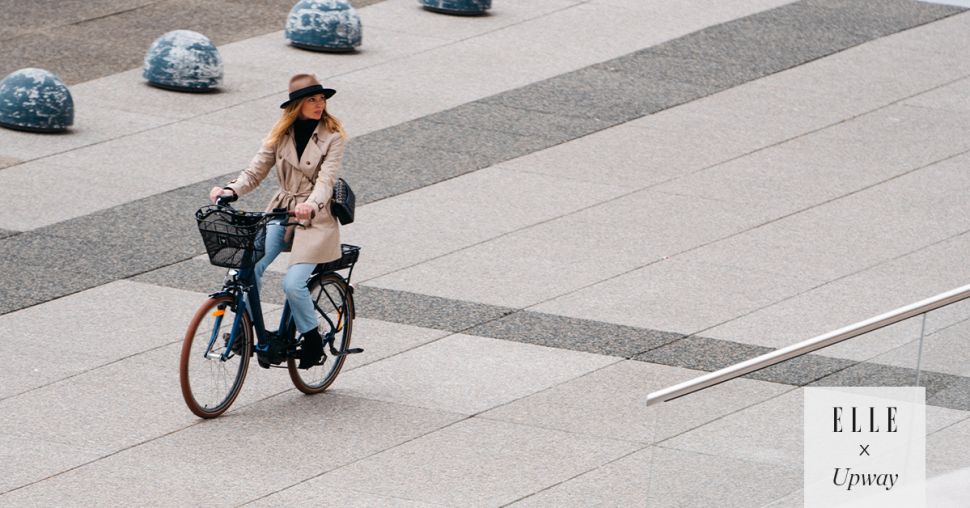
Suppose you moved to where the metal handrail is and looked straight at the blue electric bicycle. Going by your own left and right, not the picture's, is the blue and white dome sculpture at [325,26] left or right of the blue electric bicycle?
right

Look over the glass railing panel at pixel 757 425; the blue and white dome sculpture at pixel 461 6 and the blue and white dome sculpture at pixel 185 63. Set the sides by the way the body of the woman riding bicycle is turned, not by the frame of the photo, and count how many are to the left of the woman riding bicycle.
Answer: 1

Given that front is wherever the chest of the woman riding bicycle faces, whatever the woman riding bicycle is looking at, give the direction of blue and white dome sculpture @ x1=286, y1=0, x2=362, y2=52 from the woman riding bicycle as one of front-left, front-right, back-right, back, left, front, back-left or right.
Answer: back-right

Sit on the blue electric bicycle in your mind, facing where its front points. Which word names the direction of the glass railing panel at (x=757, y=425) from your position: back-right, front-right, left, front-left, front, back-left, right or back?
left

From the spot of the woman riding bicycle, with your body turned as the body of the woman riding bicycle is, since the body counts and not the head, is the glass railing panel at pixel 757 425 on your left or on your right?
on your left

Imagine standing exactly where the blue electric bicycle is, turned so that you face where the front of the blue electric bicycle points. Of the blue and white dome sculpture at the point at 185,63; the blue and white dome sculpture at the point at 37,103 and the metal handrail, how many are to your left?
1

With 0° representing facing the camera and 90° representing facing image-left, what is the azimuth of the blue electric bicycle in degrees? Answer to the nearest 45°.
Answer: approximately 45°

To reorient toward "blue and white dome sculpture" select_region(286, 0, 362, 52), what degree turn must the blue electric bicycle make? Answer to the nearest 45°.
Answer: approximately 135° to its right

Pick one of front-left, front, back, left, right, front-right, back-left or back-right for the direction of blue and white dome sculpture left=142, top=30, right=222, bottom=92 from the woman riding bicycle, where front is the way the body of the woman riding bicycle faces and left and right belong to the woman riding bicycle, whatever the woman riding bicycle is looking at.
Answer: back-right

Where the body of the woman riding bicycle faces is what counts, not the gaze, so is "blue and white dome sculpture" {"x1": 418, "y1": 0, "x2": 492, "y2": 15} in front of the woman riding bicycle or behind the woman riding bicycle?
behind
